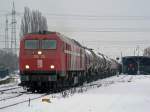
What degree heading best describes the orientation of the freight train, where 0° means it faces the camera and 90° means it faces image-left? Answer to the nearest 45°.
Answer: approximately 45°
